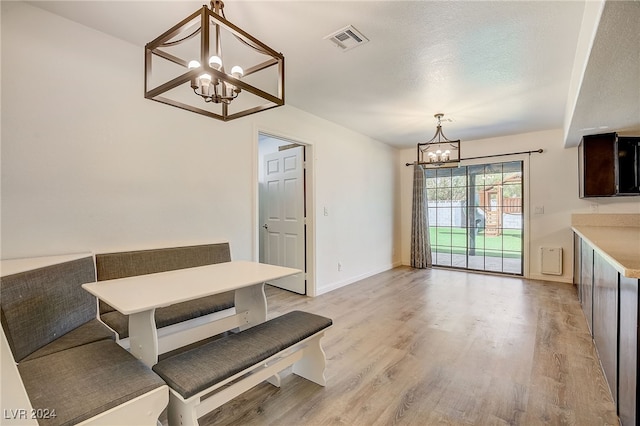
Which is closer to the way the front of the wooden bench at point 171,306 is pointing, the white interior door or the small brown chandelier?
the small brown chandelier

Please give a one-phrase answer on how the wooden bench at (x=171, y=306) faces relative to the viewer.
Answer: facing the viewer and to the right of the viewer

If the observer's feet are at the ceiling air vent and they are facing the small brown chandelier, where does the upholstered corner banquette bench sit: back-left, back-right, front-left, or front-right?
back-left

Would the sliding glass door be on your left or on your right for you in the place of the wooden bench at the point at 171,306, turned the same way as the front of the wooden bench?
on your left

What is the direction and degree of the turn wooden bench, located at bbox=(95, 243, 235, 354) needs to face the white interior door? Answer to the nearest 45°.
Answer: approximately 90° to its left
